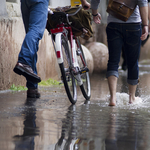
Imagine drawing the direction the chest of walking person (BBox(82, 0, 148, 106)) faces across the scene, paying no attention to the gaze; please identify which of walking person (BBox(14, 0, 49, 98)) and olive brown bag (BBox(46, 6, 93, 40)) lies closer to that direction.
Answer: the olive brown bag
